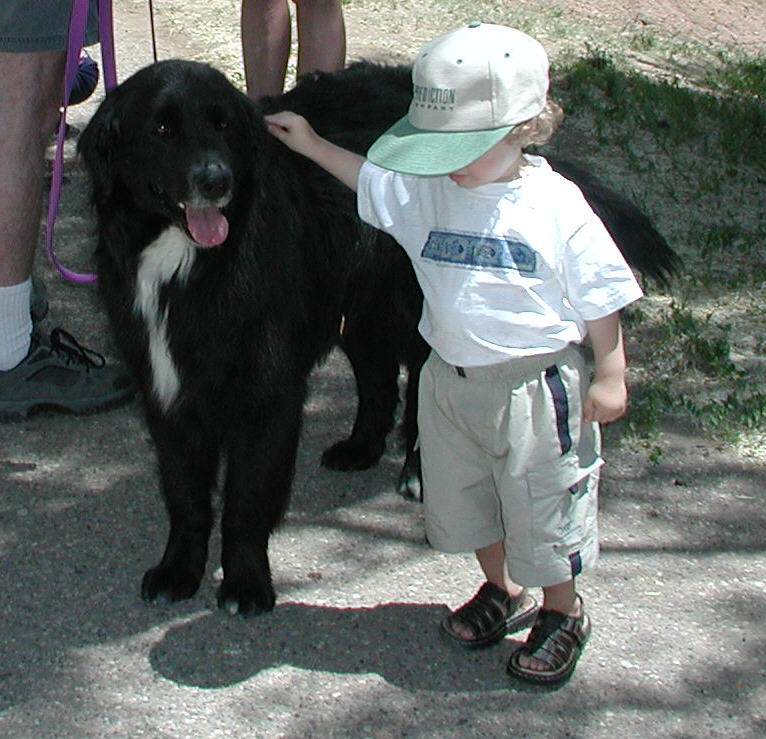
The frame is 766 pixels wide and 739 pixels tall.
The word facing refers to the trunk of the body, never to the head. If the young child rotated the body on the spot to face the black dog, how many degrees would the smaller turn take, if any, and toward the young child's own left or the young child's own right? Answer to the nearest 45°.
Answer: approximately 90° to the young child's own right

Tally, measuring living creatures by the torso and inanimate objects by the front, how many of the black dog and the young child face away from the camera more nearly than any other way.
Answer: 0

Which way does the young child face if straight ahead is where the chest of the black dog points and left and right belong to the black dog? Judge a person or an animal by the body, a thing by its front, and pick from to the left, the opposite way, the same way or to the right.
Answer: the same way

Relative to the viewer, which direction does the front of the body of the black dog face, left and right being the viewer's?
facing the viewer and to the left of the viewer

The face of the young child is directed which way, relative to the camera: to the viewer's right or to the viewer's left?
to the viewer's left

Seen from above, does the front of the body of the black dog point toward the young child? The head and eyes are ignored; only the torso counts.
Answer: no
